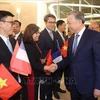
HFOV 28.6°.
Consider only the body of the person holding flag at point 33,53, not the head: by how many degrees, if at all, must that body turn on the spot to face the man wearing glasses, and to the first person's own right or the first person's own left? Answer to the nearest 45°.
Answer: approximately 135° to the first person's own right

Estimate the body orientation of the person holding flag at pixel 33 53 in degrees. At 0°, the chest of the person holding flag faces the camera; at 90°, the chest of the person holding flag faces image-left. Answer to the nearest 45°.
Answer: approximately 270°

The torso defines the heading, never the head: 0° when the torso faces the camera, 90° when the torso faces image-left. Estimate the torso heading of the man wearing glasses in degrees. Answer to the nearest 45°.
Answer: approximately 315°

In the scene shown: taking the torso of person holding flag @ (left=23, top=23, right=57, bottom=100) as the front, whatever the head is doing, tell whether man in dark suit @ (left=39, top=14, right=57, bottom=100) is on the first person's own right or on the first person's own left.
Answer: on the first person's own left

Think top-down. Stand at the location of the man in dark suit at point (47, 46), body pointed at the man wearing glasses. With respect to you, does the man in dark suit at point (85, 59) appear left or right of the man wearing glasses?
left

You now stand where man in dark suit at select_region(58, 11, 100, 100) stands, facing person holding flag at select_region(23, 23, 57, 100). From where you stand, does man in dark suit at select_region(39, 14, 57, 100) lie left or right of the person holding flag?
right

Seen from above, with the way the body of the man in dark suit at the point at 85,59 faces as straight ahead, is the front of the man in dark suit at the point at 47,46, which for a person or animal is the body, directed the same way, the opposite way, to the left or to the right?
to the left

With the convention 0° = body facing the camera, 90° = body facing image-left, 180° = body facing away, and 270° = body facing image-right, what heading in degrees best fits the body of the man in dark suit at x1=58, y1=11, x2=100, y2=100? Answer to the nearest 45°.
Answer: approximately 45°
